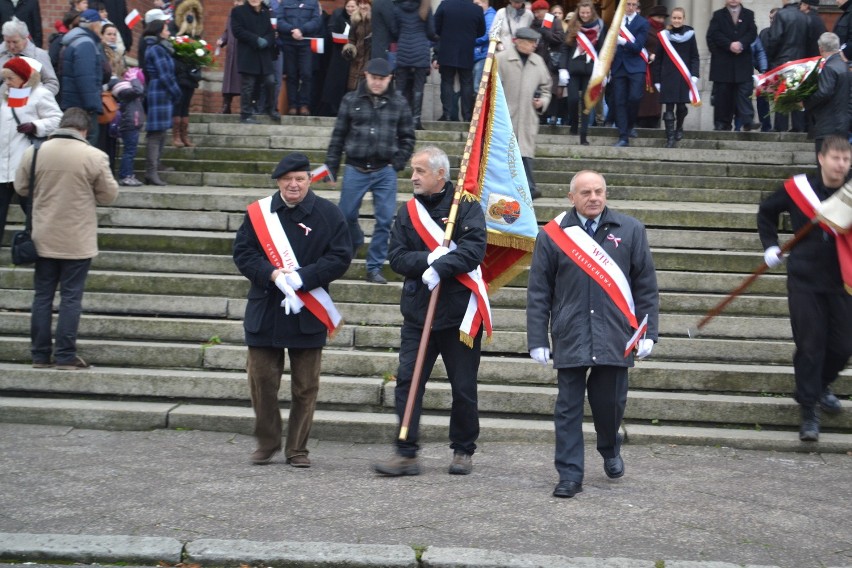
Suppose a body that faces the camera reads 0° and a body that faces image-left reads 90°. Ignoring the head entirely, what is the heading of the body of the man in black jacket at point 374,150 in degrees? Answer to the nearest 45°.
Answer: approximately 0°

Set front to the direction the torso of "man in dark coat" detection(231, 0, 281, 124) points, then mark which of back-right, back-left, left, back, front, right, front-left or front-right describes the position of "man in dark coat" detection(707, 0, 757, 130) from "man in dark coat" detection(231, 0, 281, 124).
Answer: front-left

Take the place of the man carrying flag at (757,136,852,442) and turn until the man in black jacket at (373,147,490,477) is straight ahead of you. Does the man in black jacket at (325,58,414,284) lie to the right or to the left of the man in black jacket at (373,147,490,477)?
right

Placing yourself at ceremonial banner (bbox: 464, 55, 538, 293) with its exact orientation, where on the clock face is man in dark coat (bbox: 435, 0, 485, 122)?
The man in dark coat is roughly at 6 o'clock from the ceremonial banner.

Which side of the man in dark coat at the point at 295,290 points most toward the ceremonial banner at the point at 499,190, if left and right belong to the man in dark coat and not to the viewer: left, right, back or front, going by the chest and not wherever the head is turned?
left

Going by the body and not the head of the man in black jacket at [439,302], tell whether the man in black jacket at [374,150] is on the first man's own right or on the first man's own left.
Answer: on the first man's own right

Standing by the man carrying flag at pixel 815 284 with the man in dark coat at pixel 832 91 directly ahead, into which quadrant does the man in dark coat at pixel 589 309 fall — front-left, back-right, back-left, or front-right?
back-left

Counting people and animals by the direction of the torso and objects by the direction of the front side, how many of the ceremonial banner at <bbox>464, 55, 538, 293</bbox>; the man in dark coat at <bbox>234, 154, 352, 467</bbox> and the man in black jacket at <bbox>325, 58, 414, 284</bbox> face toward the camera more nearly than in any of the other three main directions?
3

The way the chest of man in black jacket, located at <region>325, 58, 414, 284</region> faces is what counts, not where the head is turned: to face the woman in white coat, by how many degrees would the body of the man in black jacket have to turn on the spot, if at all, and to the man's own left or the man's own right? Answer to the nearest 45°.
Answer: approximately 90° to the man's own right
